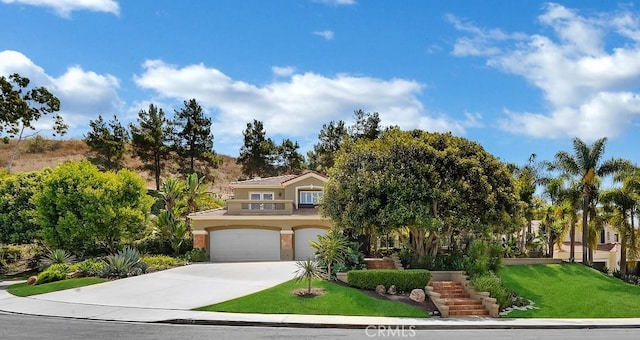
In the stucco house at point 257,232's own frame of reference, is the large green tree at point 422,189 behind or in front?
in front

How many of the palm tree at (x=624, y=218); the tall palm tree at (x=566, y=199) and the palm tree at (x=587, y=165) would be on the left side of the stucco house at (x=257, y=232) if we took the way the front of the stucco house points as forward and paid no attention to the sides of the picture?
3

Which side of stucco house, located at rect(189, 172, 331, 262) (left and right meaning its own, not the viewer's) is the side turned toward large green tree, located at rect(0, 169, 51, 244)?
right

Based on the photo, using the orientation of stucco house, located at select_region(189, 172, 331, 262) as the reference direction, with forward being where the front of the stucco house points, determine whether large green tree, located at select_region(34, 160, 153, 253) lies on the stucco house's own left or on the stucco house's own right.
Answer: on the stucco house's own right

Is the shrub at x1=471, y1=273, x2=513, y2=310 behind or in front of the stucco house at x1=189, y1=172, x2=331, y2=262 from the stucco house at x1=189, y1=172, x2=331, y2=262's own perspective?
in front

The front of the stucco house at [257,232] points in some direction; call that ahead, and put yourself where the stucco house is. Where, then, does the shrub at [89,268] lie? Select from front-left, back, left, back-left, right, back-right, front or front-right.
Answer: front-right

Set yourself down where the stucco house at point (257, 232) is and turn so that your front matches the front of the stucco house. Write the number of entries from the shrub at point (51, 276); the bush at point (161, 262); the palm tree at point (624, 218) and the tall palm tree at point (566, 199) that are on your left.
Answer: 2

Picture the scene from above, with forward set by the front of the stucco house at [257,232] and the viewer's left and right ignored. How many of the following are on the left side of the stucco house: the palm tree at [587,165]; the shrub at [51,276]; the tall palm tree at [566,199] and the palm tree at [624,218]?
3

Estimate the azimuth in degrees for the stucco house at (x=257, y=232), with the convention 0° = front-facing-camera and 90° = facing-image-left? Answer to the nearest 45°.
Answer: approximately 0°
